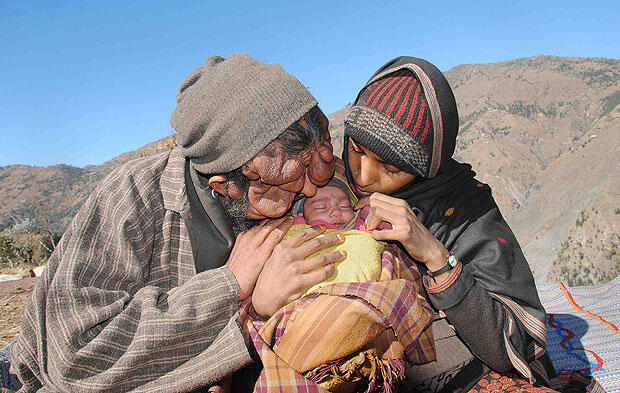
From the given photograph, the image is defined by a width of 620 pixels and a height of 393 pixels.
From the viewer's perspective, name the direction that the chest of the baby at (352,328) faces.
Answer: toward the camera

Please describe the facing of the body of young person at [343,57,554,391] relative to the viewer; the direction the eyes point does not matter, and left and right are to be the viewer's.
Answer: facing the viewer and to the left of the viewer

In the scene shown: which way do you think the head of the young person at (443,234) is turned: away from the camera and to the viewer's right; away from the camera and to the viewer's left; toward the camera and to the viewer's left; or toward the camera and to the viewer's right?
toward the camera and to the viewer's left

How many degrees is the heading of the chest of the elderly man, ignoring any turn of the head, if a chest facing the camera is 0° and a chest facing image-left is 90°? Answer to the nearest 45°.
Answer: approximately 270°

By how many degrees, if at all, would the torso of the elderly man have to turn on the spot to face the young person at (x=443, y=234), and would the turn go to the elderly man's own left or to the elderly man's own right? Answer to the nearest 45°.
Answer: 0° — they already face them

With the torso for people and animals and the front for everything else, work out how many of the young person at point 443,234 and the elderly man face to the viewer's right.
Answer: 1

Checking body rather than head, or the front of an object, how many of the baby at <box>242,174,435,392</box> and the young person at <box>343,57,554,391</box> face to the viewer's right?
0

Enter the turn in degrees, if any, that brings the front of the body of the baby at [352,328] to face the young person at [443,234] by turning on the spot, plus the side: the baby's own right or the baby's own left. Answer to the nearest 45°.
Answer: approximately 135° to the baby's own left

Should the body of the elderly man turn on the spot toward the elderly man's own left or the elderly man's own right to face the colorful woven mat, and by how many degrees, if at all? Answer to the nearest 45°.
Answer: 0° — they already face it
